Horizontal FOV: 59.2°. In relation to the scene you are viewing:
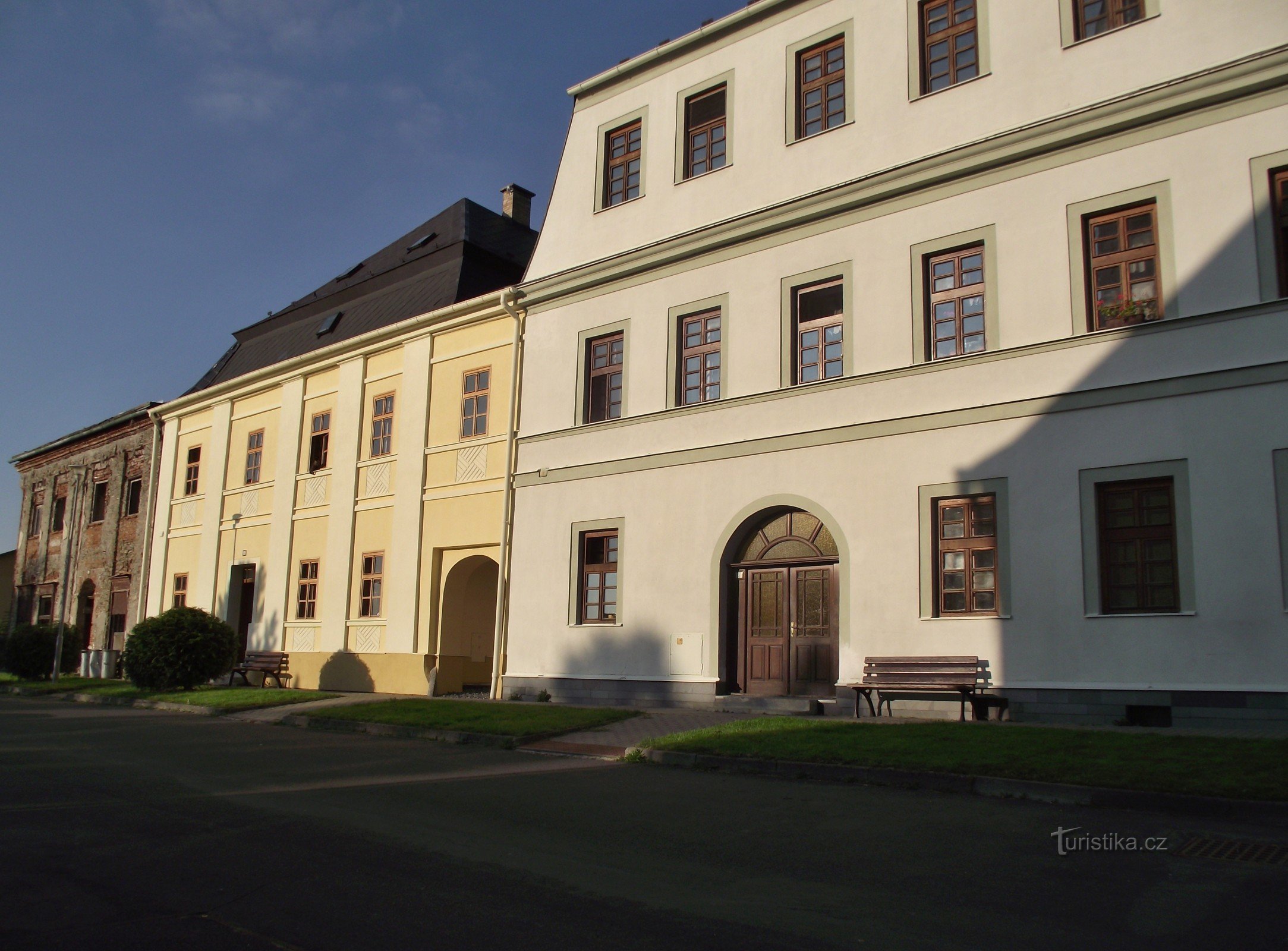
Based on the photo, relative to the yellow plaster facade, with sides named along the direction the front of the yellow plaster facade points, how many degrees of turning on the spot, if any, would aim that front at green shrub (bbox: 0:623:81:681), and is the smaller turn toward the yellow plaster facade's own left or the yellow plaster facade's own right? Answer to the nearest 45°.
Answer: approximately 90° to the yellow plaster facade's own right

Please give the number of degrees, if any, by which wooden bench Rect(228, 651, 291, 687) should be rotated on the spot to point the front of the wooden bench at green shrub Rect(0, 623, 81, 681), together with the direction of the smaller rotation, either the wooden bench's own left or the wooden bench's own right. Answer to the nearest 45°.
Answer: approximately 90° to the wooden bench's own right

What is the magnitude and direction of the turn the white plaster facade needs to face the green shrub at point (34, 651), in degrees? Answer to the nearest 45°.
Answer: approximately 90° to its right

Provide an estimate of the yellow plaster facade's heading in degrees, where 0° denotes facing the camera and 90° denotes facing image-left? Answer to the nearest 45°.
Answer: approximately 45°

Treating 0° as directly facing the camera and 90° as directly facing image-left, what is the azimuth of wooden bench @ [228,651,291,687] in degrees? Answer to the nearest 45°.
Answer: approximately 45°

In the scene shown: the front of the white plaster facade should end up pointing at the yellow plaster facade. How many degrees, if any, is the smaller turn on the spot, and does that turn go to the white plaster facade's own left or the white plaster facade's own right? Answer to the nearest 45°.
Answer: approximately 90° to the white plaster facade's own right

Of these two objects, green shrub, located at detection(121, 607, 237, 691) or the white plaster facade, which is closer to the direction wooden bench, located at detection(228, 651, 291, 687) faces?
the green shrub
